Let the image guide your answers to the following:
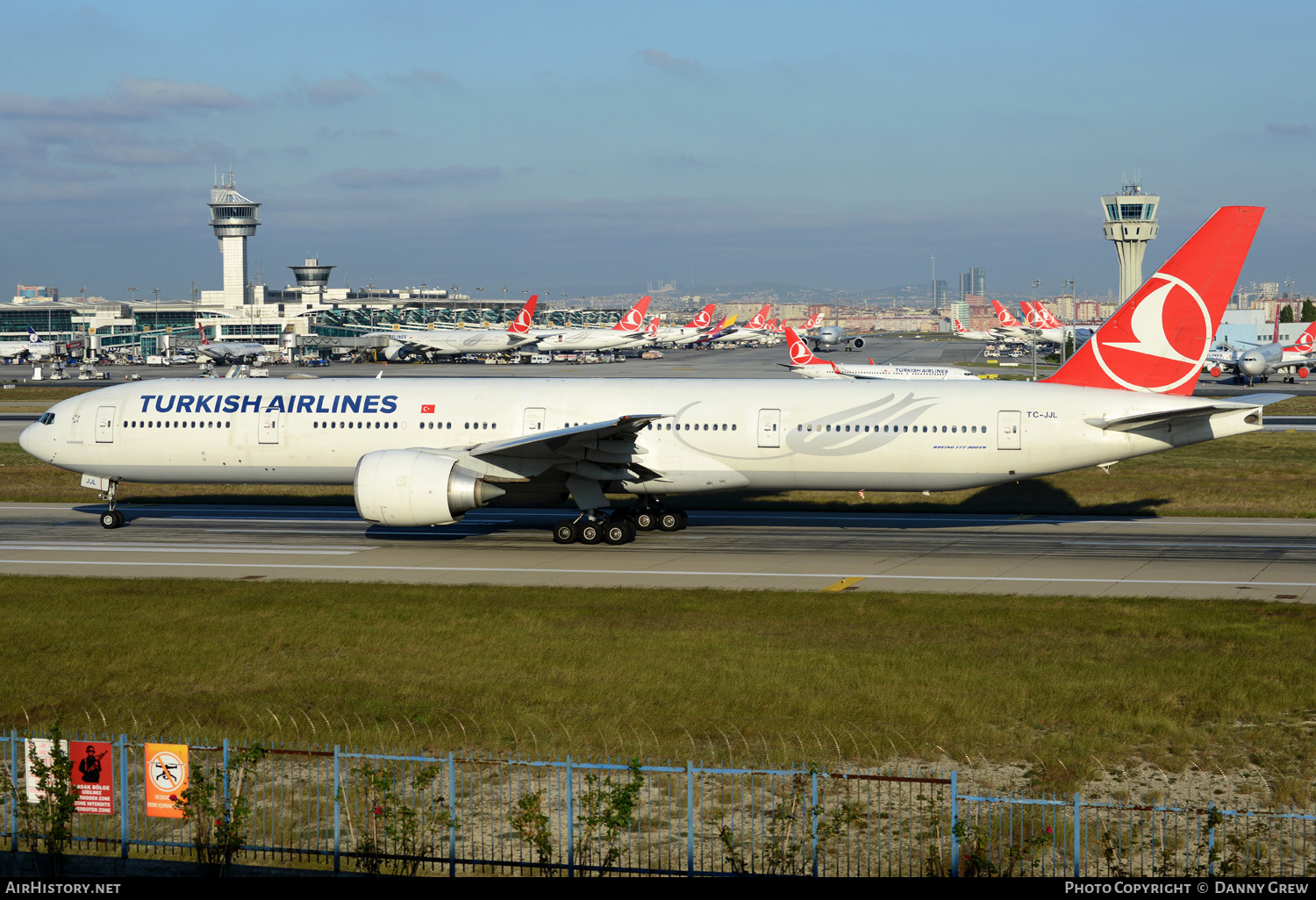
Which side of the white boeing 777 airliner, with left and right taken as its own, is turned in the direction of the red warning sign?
left

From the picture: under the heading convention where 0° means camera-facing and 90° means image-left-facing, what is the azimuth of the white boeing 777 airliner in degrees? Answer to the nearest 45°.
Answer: approximately 90°

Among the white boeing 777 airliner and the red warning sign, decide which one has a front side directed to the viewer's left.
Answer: the white boeing 777 airliner

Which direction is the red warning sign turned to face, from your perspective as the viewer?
facing the viewer

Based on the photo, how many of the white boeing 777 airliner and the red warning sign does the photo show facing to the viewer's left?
1

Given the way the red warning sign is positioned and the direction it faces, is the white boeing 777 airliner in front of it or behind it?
behind

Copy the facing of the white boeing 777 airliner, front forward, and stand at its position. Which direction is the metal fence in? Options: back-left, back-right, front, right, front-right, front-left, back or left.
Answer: left
